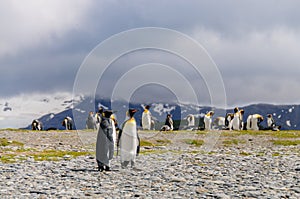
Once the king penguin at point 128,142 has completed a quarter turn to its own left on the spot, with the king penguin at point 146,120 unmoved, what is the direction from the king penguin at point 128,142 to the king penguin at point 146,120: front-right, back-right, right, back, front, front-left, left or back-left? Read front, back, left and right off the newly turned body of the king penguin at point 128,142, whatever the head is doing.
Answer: left

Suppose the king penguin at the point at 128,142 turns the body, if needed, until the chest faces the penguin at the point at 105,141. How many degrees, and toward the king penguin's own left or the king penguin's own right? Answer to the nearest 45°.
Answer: approximately 45° to the king penguin's own right

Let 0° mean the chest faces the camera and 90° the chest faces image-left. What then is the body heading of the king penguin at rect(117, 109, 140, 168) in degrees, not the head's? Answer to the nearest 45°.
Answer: approximately 0°

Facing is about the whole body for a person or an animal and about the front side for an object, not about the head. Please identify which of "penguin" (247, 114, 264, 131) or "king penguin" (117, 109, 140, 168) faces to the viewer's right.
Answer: the penguin

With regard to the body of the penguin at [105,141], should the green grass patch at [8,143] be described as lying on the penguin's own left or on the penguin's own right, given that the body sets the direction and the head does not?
on the penguin's own left

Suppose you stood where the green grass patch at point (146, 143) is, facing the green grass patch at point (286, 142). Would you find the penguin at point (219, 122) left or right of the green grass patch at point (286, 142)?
left

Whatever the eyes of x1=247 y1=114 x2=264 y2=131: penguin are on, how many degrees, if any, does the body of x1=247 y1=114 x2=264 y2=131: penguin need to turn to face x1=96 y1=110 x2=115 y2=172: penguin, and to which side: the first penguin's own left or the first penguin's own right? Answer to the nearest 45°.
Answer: approximately 90° to the first penguin's own right
